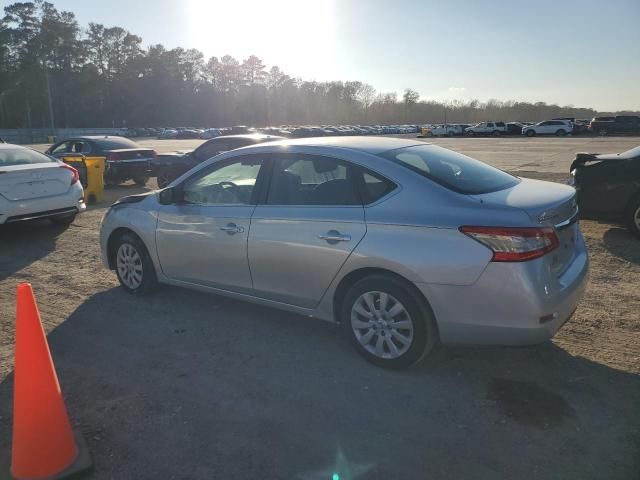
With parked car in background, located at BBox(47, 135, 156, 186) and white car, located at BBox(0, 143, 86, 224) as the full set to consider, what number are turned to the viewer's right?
0

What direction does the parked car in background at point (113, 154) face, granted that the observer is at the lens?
facing away from the viewer and to the left of the viewer

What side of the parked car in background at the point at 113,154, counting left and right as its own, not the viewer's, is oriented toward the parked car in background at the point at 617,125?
right

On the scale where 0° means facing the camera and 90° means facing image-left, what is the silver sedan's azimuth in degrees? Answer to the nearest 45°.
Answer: approximately 135°

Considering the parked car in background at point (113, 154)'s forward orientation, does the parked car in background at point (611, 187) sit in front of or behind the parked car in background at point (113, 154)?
behind

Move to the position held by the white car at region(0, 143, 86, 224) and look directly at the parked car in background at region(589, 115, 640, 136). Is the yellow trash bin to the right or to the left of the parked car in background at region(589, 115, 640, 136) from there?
left

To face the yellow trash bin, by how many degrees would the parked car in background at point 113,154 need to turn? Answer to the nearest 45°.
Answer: approximately 135° to its left

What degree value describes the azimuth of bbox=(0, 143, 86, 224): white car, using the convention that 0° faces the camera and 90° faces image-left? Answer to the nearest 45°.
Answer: approximately 135°
